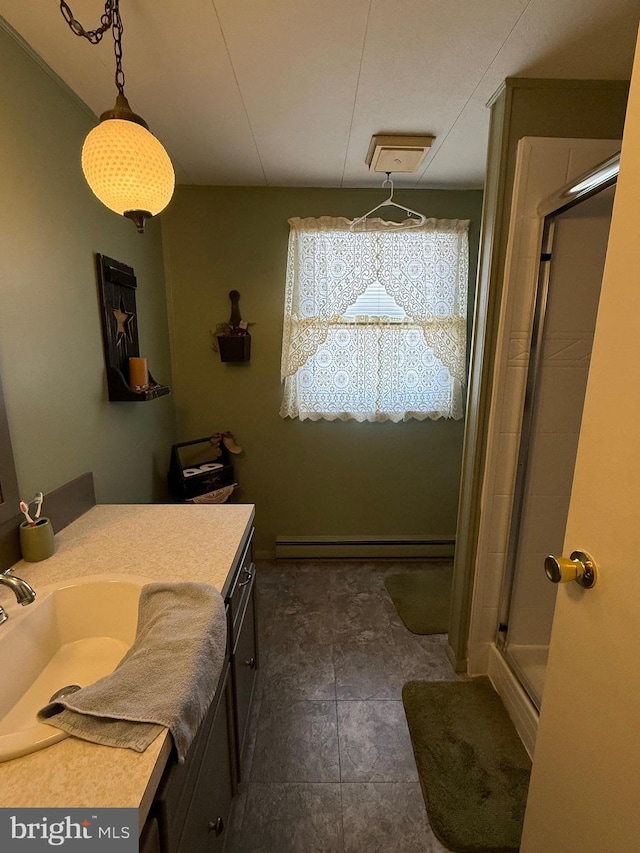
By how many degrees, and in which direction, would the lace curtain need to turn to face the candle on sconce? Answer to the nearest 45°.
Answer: approximately 45° to its right

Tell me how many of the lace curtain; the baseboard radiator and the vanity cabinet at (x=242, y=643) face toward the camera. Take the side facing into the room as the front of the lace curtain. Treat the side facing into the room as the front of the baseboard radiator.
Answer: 2

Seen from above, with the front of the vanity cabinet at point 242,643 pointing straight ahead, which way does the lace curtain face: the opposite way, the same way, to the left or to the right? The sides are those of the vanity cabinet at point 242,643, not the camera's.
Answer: to the right

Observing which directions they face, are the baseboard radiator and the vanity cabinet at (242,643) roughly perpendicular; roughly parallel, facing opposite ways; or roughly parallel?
roughly perpendicular

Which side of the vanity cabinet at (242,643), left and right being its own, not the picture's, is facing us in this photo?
right

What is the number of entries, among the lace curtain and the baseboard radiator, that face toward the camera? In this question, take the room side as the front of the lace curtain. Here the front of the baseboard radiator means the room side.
2

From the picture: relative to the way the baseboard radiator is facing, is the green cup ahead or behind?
ahead

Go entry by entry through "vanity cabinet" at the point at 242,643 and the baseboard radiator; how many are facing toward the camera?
1

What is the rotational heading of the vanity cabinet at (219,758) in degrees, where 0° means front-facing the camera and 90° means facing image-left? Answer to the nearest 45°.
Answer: approximately 270°

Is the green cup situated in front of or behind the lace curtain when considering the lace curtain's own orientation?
in front

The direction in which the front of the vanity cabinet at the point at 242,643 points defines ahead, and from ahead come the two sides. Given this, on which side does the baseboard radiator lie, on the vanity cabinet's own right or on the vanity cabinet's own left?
on the vanity cabinet's own left

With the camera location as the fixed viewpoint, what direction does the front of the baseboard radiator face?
facing the viewer

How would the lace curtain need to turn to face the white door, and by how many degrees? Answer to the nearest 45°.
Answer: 0° — it already faces it
